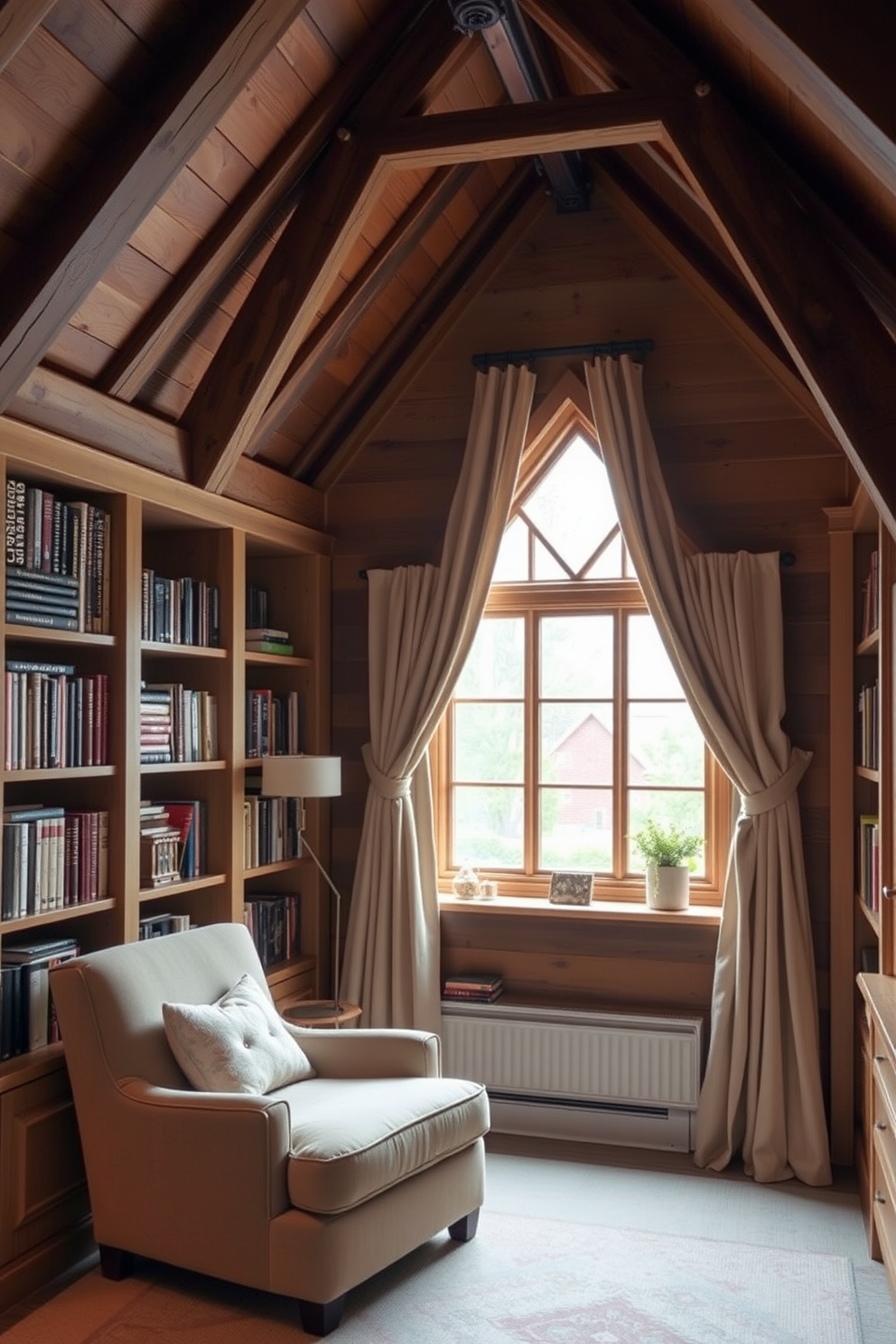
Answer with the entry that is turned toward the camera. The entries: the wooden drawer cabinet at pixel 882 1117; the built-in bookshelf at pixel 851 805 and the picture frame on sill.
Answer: the picture frame on sill

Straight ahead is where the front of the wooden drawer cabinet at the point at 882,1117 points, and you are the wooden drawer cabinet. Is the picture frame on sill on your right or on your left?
on your right

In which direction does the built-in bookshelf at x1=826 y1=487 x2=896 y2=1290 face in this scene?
to the viewer's left

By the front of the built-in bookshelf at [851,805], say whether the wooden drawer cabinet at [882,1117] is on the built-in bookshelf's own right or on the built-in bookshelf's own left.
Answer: on the built-in bookshelf's own left

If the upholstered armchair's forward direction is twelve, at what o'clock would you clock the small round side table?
The small round side table is roughly at 8 o'clock from the upholstered armchair.

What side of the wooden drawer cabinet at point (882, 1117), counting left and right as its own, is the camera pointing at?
left

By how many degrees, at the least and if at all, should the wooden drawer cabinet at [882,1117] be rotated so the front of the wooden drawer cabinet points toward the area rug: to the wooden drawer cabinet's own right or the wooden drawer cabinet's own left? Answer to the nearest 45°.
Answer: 0° — it already faces it

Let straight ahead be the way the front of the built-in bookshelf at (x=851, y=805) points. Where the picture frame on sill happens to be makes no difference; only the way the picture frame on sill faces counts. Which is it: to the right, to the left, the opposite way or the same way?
to the left

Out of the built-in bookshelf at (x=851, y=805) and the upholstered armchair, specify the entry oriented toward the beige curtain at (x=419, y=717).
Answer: the built-in bookshelf
